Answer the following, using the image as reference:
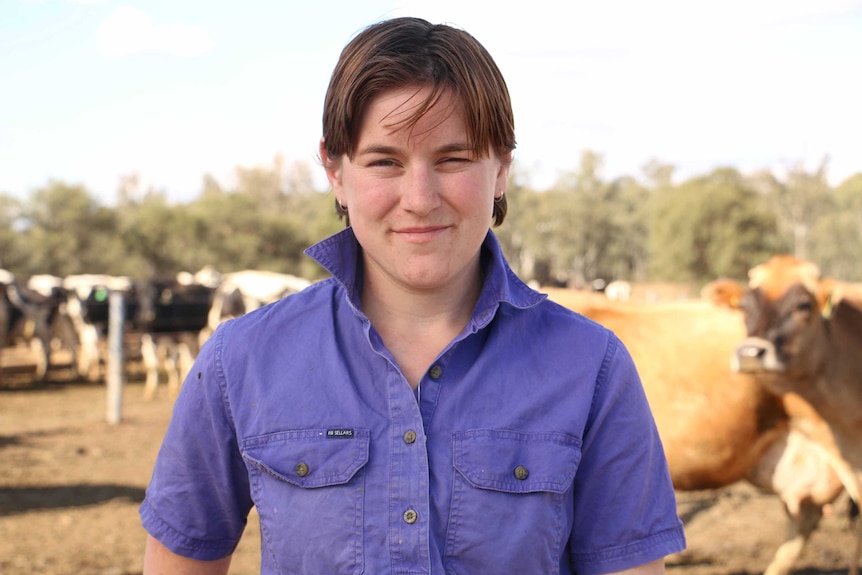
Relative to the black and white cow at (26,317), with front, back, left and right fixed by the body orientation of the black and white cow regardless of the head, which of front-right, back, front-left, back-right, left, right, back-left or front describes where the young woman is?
left

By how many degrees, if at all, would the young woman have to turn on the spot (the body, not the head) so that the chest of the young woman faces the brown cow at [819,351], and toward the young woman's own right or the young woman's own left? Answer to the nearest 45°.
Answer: approximately 135° to the young woman's own left
